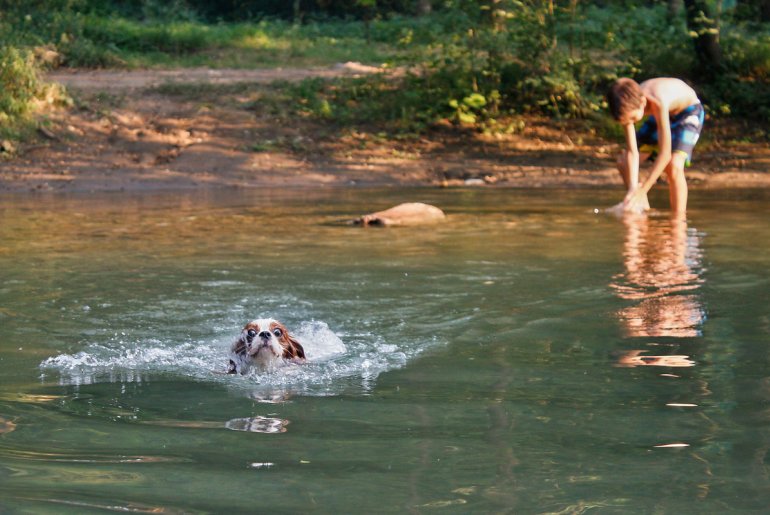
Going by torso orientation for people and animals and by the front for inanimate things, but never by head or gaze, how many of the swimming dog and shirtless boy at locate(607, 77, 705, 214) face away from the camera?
0

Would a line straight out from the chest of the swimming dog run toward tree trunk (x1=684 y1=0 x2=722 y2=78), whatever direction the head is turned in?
no

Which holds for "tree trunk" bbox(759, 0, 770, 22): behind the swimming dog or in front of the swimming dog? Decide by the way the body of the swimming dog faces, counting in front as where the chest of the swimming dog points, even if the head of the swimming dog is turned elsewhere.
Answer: behind

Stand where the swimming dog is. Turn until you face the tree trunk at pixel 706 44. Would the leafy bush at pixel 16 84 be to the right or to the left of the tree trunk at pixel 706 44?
left

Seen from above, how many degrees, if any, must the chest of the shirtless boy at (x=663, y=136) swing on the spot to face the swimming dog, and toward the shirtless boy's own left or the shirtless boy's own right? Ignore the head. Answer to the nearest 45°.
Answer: approximately 45° to the shirtless boy's own left

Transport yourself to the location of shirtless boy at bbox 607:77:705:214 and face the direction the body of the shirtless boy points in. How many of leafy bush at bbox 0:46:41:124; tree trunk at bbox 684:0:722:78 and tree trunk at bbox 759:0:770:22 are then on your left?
0

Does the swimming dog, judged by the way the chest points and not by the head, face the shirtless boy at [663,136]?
no

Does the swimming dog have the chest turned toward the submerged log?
no

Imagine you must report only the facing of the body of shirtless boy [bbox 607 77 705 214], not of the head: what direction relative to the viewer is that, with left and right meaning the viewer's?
facing the viewer and to the left of the viewer

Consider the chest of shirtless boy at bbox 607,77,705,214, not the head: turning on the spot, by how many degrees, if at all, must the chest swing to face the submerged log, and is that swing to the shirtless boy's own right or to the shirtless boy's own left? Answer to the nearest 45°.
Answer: approximately 45° to the shirtless boy's own right

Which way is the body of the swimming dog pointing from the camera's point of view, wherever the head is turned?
toward the camera
